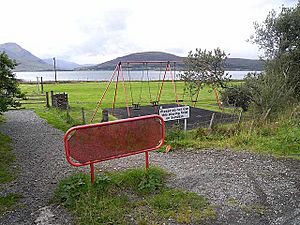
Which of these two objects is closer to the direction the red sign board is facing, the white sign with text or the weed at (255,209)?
the weed

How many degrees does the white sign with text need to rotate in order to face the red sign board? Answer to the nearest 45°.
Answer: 0° — it already faces it

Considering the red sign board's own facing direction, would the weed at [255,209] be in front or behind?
in front

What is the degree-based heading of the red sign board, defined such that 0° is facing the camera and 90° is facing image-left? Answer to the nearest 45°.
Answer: approximately 315°

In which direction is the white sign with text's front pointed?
toward the camera

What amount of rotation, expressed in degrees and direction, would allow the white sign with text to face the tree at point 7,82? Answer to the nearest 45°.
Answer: approximately 90° to its right

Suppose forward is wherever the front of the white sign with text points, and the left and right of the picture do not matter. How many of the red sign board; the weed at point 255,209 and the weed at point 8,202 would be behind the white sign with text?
0

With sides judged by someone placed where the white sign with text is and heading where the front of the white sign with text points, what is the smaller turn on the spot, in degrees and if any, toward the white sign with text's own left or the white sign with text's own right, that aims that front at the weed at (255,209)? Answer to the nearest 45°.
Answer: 0° — it already faces it

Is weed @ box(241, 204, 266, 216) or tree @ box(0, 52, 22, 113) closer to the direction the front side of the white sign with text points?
the weed

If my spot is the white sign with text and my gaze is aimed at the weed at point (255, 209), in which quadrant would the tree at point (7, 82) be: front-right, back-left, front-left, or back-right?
back-right

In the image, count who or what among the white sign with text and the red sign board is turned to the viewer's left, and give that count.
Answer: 0
